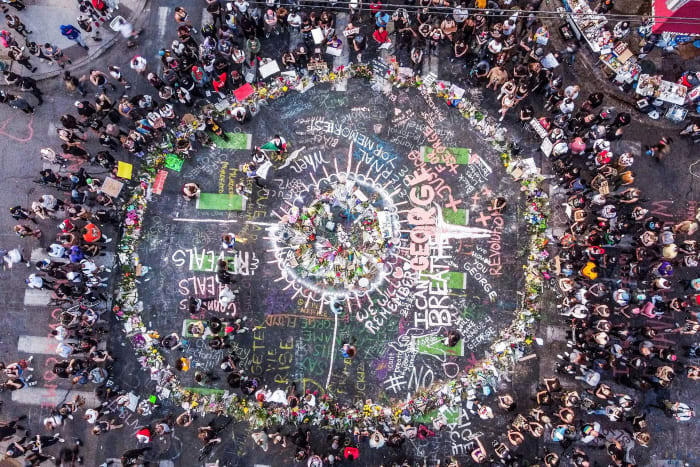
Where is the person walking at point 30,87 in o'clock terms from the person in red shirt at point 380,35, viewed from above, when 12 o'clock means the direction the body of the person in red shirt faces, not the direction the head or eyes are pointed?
The person walking is roughly at 3 o'clock from the person in red shirt.

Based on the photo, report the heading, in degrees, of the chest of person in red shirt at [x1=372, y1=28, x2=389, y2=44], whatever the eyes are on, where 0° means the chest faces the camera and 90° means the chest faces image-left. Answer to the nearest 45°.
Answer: approximately 0°

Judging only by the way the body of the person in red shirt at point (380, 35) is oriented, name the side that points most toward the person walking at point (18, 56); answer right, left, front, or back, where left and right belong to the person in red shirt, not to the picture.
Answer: right

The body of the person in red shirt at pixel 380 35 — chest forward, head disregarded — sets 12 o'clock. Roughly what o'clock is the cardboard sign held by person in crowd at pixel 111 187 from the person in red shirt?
The cardboard sign held by person in crowd is roughly at 3 o'clock from the person in red shirt.

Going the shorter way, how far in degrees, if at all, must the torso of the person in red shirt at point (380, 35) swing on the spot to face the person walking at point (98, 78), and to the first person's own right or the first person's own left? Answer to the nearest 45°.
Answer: approximately 90° to the first person's own right

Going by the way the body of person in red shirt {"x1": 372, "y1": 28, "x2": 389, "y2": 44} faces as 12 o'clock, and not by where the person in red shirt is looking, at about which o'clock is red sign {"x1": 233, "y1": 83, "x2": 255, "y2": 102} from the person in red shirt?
The red sign is roughly at 3 o'clock from the person in red shirt.

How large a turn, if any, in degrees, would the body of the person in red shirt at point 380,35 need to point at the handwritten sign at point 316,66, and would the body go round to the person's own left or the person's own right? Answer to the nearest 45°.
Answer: approximately 90° to the person's own right

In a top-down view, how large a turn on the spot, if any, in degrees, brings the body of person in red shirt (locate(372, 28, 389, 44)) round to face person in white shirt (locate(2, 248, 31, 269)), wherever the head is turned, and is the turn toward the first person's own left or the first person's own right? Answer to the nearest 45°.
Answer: approximately 90° to the first person's own right

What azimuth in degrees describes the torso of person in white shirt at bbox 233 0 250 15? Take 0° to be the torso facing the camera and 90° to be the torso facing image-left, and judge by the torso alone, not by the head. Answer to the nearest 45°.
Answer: approximately 0°

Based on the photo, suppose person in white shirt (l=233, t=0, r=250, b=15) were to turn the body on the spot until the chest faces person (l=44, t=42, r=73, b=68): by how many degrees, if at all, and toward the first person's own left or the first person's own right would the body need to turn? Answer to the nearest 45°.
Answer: approximately 90° to the first person's own right

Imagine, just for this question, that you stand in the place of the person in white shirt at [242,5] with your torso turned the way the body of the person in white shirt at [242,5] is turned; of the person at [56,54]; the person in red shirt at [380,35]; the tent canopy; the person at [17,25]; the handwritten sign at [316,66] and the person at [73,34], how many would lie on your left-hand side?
3
